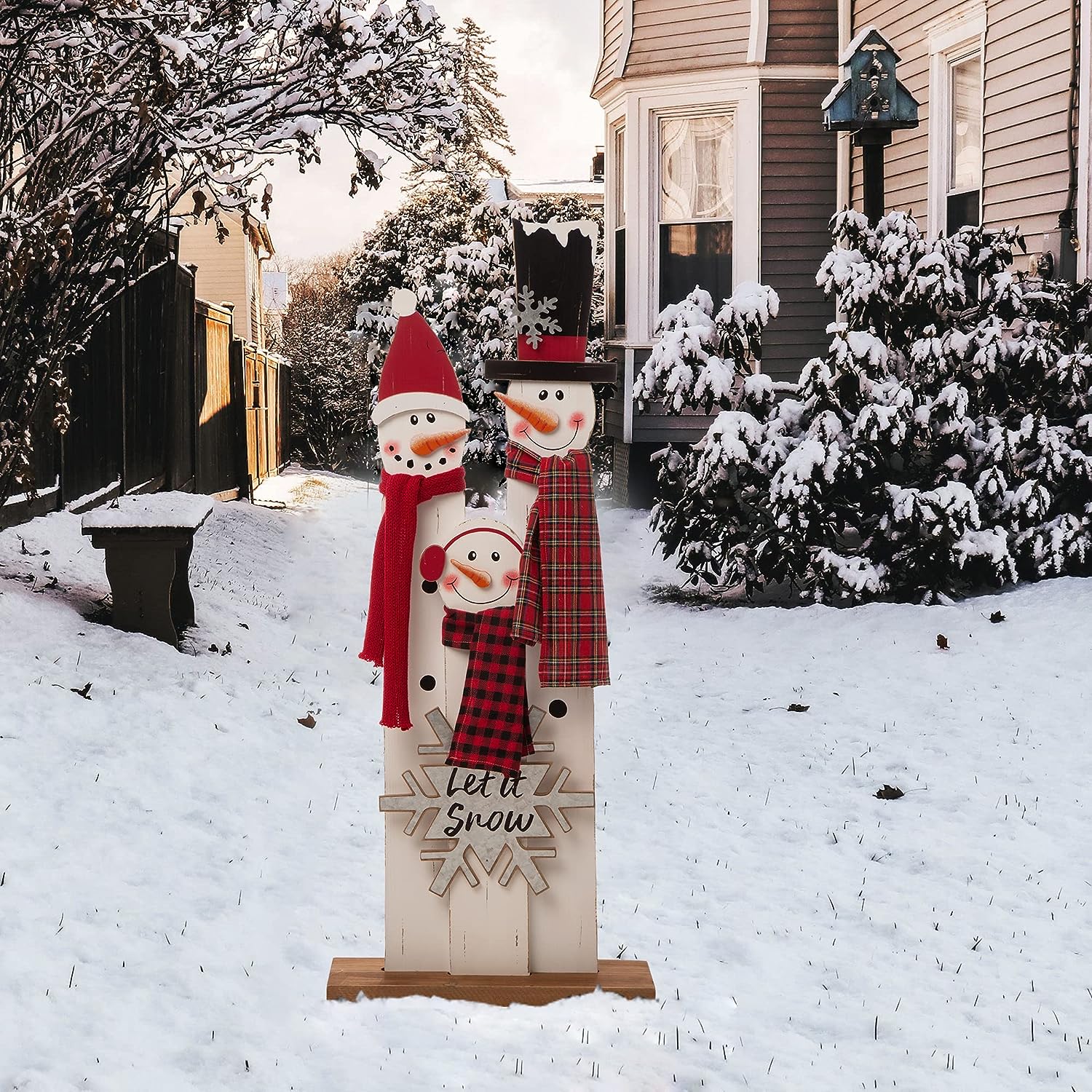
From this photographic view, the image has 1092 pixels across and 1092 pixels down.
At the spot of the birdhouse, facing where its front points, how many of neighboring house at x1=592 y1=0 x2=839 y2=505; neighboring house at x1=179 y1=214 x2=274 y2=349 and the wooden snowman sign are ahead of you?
1

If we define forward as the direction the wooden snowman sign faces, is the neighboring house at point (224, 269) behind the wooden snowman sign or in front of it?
behind

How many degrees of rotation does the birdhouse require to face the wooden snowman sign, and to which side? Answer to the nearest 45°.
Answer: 0° — it already faces it

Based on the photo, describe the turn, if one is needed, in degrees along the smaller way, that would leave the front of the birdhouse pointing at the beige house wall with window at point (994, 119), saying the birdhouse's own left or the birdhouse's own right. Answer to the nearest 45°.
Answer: approximately 135° to the birdhouse's own left

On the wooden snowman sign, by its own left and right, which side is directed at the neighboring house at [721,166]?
back

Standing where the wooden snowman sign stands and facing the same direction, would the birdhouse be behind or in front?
behind

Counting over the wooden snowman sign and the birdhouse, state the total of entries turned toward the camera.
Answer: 2

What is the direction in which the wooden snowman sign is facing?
toward the camera

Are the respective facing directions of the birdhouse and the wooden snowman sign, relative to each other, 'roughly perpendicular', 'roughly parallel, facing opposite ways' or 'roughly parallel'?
roughly parallel

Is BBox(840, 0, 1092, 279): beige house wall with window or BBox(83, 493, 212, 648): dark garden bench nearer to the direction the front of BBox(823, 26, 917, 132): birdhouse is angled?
the dark garden bench

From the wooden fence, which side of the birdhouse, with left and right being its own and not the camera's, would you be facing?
right

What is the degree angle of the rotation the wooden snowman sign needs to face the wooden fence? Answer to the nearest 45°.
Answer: approximately 180°
